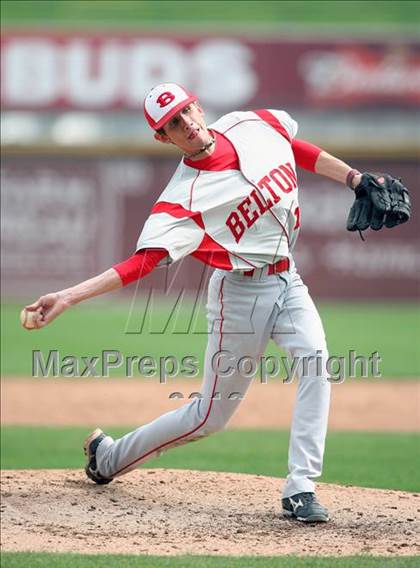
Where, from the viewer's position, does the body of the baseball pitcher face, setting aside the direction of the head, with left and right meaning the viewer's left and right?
facing the viewer and to the right of the viewer

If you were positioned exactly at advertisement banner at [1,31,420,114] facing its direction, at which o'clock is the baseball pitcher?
The baseball pitcher is roughly at 12 o'clock from the advertisement banner.

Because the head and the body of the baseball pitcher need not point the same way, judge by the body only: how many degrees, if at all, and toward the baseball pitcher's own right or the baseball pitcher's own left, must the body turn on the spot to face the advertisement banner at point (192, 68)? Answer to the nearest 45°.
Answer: approximately 135° to the baseball pitcher's own left

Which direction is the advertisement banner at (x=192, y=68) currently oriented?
toward the camera

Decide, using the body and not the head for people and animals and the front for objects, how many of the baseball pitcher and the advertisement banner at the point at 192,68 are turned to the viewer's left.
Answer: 0
